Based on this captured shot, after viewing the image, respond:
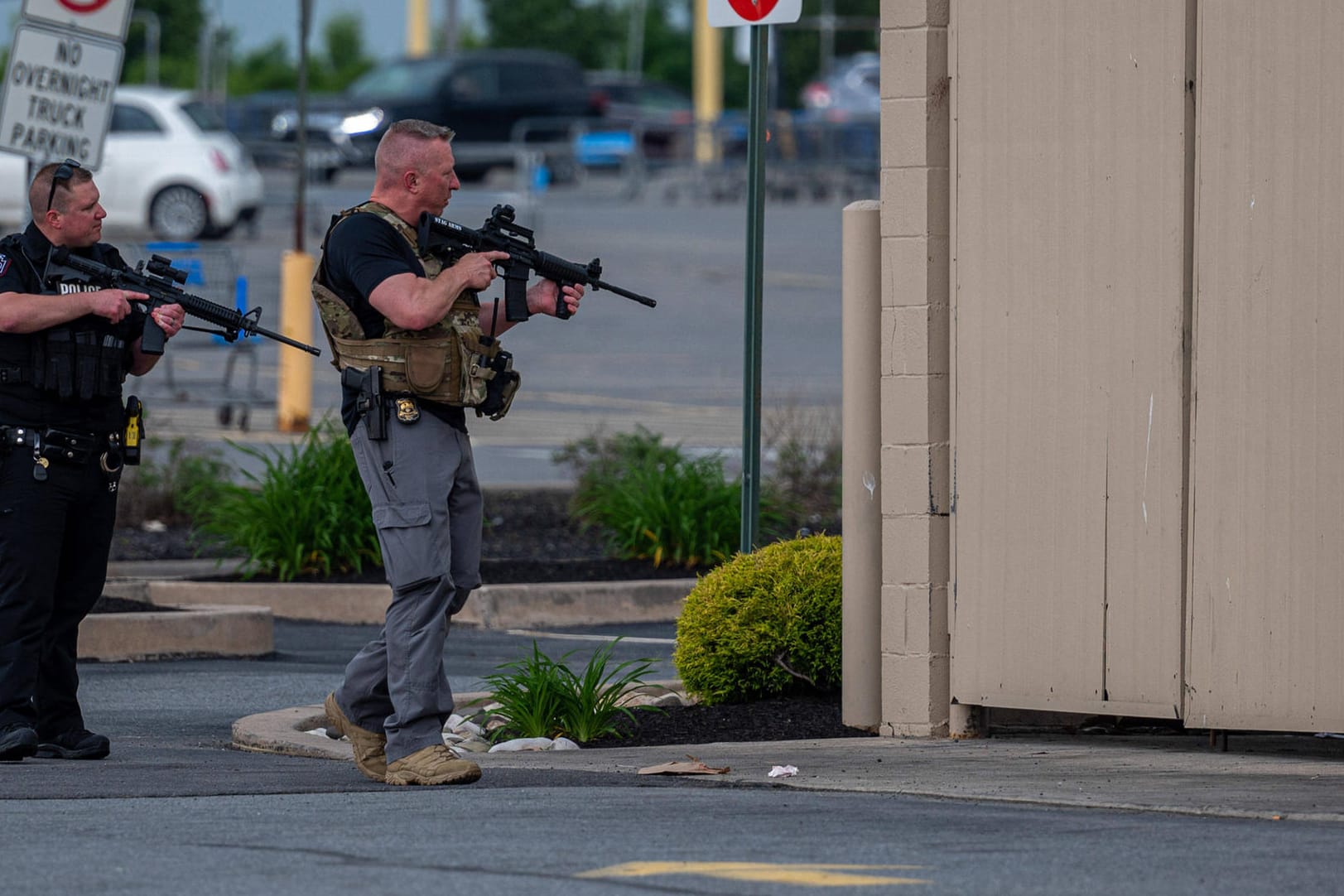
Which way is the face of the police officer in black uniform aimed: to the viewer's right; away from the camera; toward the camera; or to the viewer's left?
to the viewer's right

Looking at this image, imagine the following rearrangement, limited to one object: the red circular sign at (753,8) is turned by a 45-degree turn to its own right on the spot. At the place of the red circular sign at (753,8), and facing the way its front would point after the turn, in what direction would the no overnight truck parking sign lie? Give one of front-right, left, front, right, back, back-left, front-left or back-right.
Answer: right

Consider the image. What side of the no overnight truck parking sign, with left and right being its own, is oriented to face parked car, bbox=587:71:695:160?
back

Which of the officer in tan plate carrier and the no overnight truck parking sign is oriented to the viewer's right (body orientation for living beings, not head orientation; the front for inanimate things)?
the officer in tan plate carrier

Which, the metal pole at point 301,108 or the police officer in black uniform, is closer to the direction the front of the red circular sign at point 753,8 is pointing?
the police officer in black uniform

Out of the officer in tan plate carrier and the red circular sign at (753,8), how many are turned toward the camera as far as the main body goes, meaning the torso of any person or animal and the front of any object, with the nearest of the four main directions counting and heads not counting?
1

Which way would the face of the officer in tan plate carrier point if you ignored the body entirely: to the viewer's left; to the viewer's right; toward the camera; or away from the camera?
to the viewer's right

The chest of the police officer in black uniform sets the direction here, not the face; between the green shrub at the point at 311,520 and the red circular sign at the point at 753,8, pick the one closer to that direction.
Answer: the red circular sign

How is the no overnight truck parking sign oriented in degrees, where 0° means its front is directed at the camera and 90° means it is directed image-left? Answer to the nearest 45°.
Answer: approximately 0°

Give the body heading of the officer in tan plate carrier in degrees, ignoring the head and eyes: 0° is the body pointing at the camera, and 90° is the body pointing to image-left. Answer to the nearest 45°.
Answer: approximately 270°
